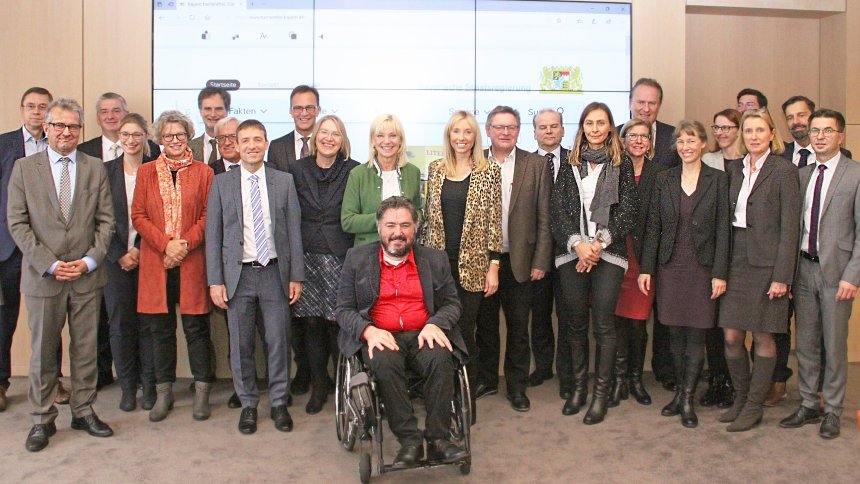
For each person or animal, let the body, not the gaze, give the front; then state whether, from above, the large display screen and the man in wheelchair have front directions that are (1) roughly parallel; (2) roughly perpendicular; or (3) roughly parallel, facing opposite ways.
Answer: roughly parallel

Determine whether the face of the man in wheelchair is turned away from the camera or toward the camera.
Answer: toward the camera

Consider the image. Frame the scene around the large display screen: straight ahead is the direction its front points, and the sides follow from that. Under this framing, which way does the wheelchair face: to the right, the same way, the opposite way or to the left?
the same way

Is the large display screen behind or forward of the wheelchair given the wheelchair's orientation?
behind

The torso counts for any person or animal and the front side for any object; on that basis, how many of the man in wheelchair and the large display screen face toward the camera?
2

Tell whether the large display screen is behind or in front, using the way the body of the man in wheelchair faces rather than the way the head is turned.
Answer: behind

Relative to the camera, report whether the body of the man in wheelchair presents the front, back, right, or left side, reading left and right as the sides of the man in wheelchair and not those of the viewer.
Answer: front

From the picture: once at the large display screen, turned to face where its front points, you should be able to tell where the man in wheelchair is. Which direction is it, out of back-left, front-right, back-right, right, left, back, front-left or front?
front

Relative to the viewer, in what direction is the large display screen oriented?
toward the camera

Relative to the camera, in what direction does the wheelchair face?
facing the viewer

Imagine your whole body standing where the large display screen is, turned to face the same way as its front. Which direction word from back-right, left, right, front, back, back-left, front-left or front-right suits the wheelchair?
front
